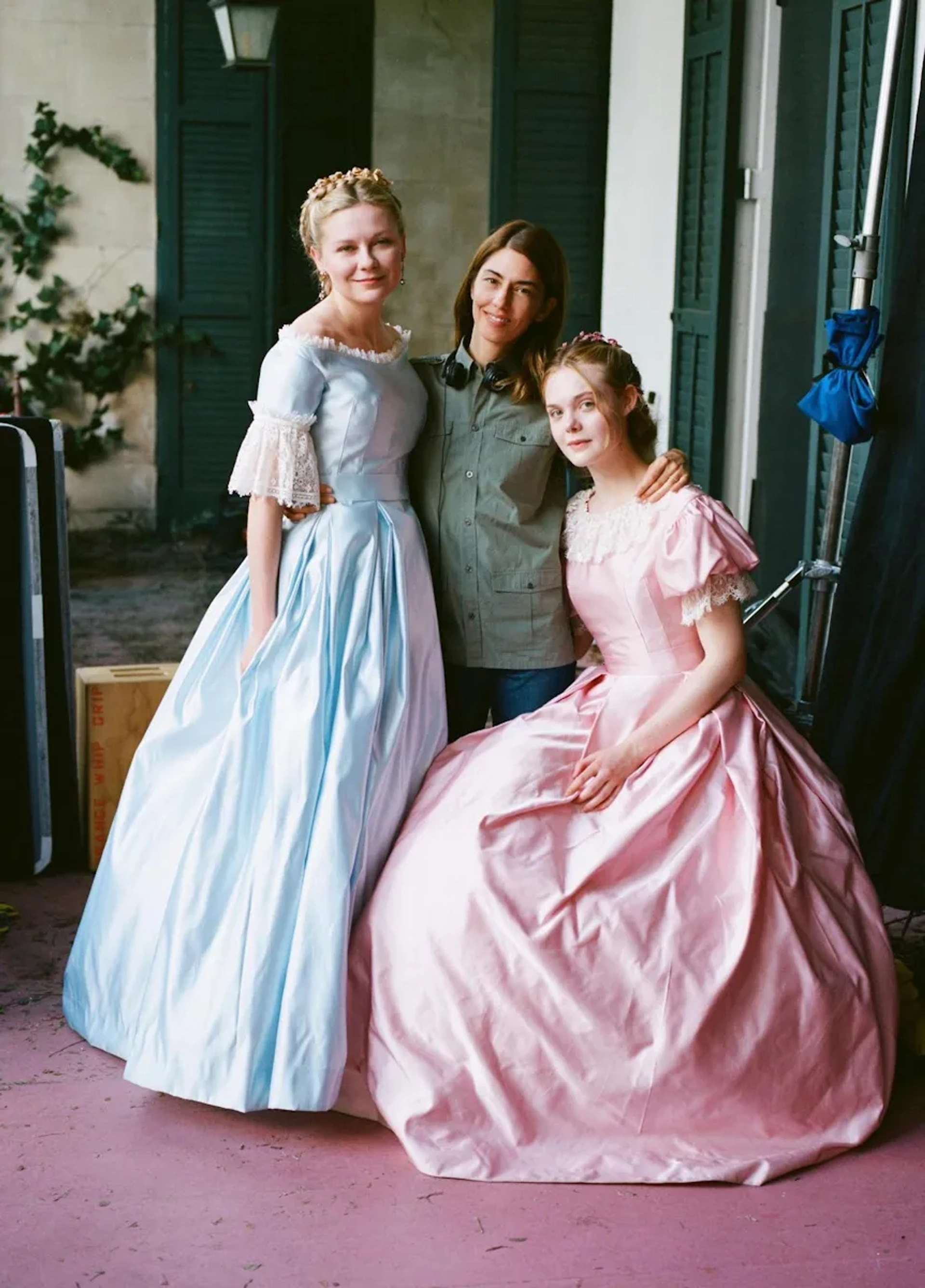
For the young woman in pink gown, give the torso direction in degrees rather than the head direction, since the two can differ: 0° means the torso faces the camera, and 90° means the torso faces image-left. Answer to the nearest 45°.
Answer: approximately 45°

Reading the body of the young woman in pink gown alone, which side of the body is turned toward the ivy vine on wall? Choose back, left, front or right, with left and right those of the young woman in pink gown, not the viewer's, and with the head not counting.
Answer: right

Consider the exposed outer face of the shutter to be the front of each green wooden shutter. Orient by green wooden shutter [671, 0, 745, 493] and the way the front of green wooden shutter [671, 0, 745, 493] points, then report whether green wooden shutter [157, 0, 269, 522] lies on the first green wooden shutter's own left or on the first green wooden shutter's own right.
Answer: on the first green wooden shutter's own right

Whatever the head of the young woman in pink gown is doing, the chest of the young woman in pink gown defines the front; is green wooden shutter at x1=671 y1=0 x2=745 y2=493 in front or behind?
behind

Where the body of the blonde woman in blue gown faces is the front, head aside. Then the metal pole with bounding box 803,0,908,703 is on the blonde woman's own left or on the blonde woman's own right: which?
on the blonde woman's own left

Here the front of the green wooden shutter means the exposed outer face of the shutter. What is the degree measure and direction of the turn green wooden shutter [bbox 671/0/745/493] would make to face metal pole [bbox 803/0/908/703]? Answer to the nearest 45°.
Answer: approximately 45° to its left

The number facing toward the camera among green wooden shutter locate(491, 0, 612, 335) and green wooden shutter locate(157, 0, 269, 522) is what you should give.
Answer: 2

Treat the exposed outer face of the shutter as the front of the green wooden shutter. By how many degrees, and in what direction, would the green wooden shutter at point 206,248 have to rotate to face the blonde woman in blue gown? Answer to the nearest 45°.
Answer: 0° — it already faces them

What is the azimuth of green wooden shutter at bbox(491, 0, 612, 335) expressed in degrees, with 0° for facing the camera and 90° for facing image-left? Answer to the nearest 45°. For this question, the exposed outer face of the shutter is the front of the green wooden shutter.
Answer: approximately 0°

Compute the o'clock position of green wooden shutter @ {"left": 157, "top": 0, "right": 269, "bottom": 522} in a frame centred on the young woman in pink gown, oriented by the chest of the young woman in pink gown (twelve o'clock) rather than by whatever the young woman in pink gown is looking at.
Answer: The green wooden shutter is roughly at 4 o'clock from the young woman in pink gown.
